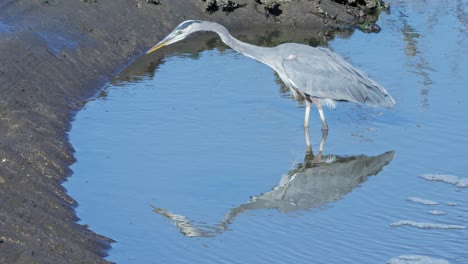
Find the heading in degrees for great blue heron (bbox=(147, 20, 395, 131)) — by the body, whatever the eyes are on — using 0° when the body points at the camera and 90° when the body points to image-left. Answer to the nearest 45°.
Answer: approximately 90°
